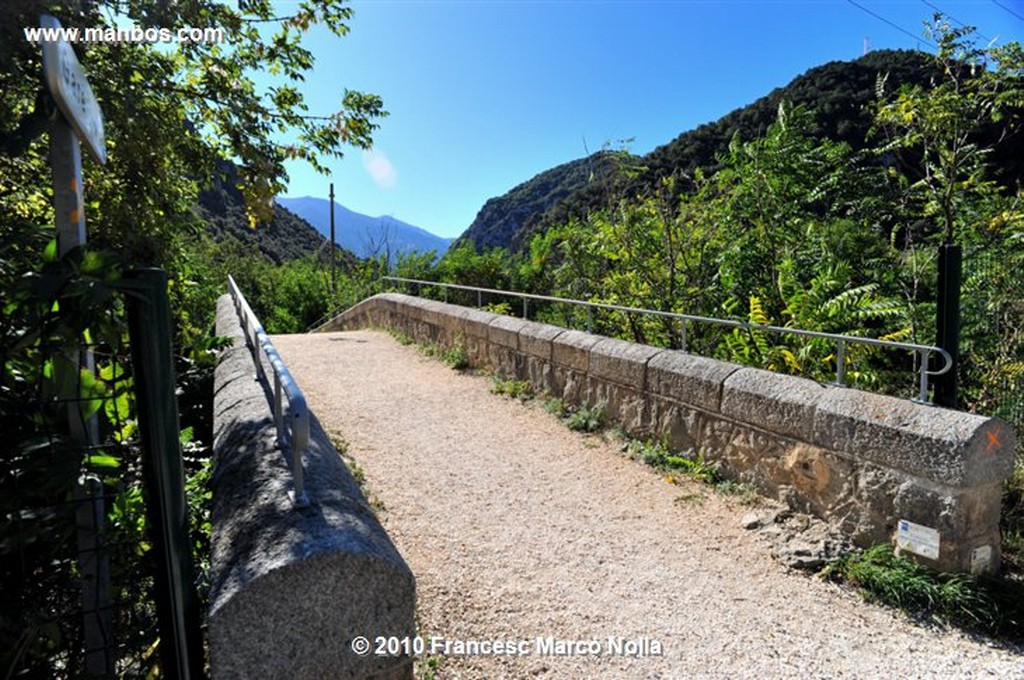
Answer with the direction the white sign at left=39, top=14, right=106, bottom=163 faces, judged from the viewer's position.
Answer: facing the viewer and to the right of the viewer

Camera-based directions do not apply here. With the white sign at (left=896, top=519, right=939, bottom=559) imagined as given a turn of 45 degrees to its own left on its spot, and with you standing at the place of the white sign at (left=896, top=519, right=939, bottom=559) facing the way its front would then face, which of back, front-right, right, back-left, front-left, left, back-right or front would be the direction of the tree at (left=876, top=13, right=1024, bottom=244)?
back

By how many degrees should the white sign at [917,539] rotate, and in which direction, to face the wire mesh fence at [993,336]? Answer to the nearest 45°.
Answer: approximately 135° to its right

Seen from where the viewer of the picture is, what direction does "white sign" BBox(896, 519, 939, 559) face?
facing the viewer and to the left of the viewer

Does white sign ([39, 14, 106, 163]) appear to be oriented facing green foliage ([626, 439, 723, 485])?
no

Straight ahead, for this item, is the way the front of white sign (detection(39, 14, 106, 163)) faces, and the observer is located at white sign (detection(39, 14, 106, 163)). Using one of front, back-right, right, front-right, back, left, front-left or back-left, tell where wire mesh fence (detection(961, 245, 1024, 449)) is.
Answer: front-left

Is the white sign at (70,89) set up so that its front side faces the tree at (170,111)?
no

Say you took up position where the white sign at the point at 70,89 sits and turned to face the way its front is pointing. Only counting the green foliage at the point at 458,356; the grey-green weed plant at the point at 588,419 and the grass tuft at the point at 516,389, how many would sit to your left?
3

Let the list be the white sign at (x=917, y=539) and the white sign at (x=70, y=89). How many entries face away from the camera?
0

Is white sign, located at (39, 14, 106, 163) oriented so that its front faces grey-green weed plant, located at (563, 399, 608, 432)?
no

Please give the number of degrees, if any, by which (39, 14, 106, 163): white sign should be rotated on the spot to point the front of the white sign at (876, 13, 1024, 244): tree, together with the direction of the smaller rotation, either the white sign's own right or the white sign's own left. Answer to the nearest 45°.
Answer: approximately 45° to the white sign's own left

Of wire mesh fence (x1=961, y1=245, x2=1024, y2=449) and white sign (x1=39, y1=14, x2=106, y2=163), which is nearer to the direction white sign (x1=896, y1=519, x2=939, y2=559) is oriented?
the white sign
